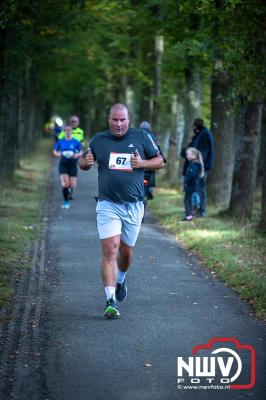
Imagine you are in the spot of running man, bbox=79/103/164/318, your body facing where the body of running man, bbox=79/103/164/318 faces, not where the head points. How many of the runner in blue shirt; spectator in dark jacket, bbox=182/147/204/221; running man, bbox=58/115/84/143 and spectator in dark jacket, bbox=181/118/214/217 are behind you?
4

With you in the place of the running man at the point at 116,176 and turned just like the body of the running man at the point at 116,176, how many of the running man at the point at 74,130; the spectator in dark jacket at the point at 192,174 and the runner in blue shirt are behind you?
3

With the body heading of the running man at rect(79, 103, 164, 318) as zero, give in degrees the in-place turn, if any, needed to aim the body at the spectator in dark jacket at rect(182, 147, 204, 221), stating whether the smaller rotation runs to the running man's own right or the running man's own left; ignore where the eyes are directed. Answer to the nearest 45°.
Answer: approximately 180°

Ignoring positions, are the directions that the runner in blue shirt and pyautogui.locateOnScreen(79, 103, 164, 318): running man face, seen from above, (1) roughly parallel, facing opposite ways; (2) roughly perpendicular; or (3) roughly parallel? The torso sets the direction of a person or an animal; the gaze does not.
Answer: roughly parallel

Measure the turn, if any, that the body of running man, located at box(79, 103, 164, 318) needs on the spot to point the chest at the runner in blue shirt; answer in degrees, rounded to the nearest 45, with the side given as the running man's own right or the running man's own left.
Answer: approximately 180°

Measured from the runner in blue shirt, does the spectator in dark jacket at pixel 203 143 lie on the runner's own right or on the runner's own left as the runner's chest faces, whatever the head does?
on the runner's own left

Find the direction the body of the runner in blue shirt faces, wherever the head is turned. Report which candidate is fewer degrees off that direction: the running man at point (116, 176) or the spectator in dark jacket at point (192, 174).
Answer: the running man

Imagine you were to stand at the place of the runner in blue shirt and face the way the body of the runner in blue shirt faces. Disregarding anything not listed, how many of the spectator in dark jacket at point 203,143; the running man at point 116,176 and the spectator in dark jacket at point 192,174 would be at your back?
0

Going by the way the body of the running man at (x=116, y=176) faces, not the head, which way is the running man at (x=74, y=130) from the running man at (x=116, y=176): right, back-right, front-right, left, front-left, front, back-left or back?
back

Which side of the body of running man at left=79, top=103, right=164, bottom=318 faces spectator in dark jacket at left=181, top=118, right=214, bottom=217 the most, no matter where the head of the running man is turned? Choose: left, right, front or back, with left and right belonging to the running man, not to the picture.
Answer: back

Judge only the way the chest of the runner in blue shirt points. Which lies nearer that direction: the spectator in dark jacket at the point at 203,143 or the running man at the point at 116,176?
the running man

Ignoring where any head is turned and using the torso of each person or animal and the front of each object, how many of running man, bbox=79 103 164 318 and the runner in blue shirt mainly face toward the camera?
2

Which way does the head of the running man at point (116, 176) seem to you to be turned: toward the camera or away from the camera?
toward the camera

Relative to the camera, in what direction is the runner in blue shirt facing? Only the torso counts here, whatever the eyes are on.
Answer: toward the camera

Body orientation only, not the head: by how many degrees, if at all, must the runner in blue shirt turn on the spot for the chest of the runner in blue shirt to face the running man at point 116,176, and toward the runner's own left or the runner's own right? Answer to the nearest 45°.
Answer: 0° — they already face them

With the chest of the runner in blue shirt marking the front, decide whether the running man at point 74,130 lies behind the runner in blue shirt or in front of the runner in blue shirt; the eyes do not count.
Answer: behind
